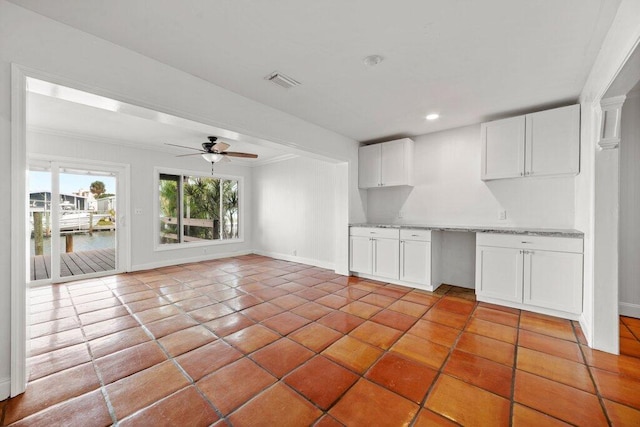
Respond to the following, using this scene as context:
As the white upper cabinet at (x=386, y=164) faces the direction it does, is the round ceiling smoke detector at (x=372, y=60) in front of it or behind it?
in front

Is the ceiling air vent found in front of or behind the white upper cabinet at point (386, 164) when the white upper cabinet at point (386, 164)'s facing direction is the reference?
in front

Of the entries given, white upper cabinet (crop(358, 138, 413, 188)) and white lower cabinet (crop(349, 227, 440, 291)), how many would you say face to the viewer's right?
0

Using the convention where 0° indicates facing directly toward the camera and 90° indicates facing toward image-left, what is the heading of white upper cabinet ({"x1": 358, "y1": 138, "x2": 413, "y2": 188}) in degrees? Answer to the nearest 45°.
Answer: approximately 45°

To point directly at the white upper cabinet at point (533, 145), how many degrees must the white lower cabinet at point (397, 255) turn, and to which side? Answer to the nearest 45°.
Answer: approximately 135° to its left

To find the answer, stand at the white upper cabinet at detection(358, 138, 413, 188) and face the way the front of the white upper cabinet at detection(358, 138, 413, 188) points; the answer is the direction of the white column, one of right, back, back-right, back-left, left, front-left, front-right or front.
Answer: left
